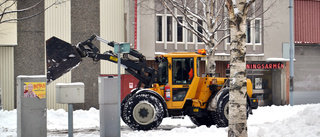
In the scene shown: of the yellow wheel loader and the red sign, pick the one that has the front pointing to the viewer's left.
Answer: the yellow wheel loader

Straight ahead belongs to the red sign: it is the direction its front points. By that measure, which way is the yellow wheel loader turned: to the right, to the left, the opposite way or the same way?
to the right

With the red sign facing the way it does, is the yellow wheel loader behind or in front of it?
in front

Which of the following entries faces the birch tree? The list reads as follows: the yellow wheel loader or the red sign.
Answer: the red sign

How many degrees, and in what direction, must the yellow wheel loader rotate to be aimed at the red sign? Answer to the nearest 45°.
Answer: approximately 135° to its right

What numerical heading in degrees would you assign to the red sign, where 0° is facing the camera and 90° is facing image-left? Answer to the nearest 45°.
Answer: approximately 0°

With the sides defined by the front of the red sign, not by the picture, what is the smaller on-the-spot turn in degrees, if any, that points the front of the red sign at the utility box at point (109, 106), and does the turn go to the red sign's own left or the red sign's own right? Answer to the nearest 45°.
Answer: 0° — it already faces it

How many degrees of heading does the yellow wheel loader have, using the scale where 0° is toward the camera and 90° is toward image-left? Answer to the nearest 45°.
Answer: approximately 90°

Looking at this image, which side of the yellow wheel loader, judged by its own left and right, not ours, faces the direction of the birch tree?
left

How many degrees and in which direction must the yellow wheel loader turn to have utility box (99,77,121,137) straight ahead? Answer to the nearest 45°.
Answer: approximately 45° to its left

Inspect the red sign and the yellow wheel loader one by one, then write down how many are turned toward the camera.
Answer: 1
